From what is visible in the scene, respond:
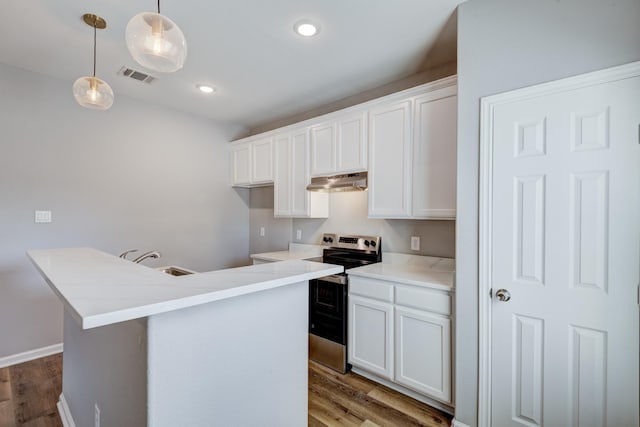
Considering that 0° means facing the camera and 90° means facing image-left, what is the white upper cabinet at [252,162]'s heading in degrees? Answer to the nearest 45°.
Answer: approximately 45°

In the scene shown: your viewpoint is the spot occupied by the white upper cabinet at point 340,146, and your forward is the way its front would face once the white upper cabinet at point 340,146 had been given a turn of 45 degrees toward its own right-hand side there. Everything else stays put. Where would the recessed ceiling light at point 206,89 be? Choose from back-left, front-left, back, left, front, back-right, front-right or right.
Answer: front

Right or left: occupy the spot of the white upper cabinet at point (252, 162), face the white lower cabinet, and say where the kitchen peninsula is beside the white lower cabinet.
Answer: right

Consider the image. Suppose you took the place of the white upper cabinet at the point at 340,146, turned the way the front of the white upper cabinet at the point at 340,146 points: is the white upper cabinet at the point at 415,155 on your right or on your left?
on your left

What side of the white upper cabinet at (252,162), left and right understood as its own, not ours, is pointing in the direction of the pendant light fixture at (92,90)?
front

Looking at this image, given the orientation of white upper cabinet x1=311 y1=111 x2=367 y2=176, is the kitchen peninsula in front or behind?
in front

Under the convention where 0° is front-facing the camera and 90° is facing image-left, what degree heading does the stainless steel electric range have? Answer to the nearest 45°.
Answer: approximately 45°

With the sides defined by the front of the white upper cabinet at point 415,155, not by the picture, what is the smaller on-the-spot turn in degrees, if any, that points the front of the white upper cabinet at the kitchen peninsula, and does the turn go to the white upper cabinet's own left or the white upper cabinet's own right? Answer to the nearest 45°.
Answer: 0° — it already faces it

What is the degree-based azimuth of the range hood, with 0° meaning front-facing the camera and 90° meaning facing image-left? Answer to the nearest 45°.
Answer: approximately 45°

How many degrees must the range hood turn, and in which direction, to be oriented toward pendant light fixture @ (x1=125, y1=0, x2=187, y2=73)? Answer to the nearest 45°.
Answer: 0° — it already faces it
